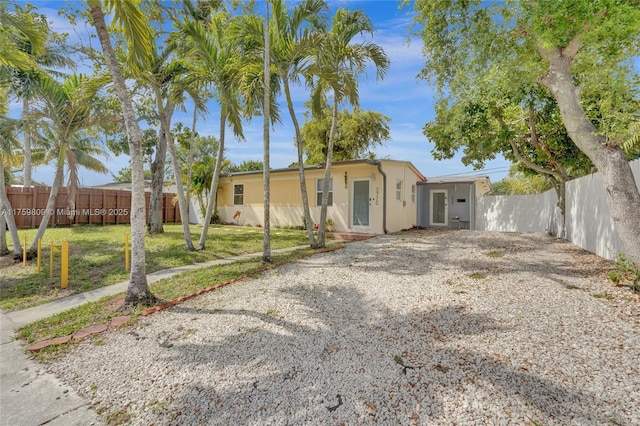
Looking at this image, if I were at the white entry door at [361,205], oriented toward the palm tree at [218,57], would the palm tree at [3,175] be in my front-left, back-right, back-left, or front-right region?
front-right

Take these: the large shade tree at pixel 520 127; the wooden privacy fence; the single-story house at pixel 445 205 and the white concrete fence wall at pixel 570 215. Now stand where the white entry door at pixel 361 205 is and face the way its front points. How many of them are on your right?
1

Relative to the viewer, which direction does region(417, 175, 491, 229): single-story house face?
toward the camera

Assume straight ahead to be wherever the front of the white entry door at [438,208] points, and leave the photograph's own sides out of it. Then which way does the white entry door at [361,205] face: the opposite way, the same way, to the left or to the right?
the same way

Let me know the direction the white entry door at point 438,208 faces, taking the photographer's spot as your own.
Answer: facing the viewer

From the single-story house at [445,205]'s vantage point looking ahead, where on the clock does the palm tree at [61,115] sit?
The palm tree is roughly at 1 o'clock from the single-story house.

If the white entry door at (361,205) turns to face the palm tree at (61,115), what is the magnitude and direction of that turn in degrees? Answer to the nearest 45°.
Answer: approximately 45° to its right

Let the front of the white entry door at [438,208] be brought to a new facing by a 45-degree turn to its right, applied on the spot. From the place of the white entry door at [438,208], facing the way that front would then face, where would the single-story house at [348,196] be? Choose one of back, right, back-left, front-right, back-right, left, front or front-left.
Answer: front

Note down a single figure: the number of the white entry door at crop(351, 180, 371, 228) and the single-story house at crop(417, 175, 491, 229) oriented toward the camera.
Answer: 2

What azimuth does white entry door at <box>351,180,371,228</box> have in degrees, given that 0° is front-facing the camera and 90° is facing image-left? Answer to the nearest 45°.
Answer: approximately 0°

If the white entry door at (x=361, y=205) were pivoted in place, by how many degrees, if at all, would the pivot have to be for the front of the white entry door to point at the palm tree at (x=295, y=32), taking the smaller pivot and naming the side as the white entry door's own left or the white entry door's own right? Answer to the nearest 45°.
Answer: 0° — it already faces it

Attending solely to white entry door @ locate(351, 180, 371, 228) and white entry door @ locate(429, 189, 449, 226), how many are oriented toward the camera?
2

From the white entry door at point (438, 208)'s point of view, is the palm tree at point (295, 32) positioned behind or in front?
in front

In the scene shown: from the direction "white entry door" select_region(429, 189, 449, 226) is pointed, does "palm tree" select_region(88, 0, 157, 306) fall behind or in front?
in front

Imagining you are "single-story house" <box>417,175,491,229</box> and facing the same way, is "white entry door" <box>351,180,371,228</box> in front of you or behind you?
in front

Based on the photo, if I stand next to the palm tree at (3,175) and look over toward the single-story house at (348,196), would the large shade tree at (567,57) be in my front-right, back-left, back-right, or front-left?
front-right
